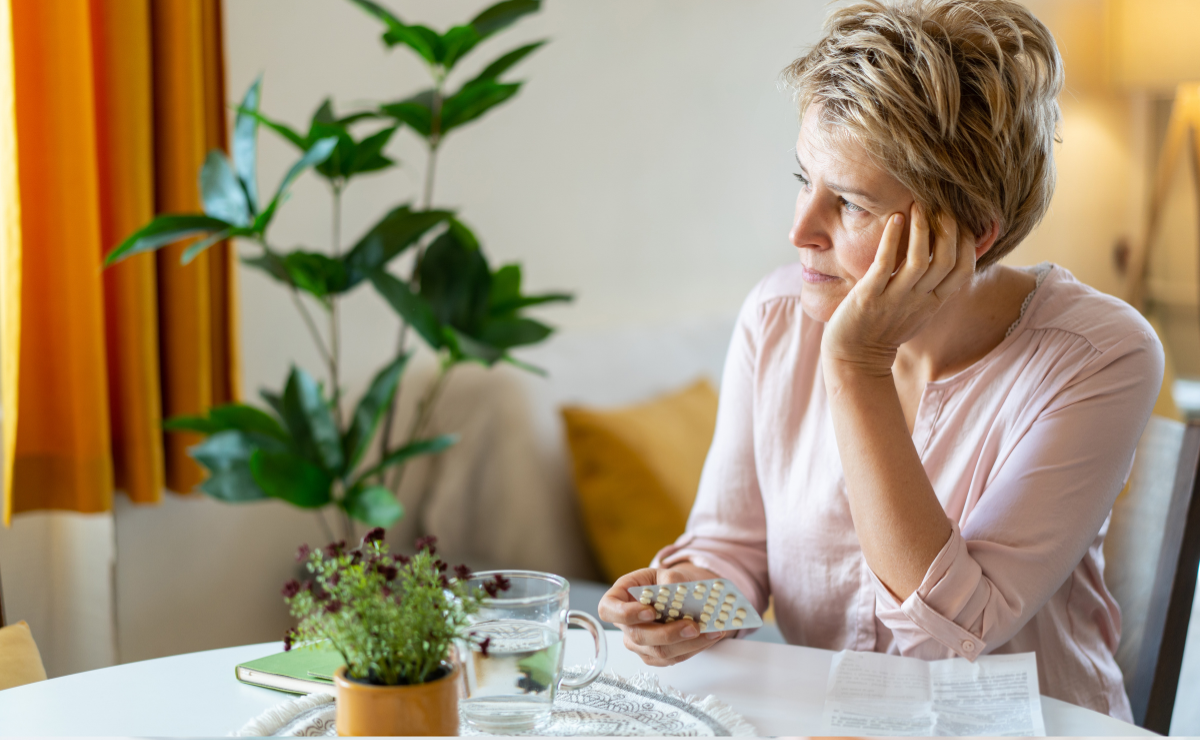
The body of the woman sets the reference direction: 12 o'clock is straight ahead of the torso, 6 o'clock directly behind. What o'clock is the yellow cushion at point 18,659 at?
The yellow cushion is roughly at 1 o'clock from the woman.

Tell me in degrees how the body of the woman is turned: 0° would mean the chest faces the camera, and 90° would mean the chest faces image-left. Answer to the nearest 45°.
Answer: approximately 45°

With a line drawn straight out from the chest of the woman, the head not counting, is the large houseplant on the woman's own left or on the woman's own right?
on the woman's own right
